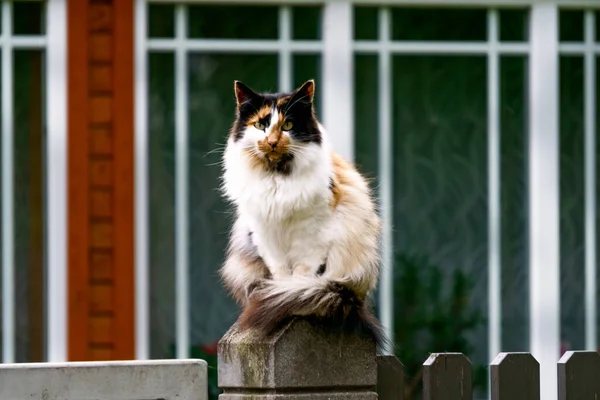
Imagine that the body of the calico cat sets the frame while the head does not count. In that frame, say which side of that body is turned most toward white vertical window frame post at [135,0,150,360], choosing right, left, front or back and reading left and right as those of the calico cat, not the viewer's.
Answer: back

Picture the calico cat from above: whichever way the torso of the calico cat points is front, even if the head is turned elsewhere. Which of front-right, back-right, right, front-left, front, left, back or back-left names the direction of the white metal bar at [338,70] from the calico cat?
back

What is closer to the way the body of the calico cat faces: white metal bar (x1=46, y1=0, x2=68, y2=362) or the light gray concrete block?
the light gray concrete block

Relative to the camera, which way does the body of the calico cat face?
toward the camera

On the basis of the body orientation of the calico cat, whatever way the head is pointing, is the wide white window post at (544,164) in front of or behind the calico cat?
behind

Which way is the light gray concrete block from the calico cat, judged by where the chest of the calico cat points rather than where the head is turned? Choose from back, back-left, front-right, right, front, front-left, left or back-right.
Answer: front-right

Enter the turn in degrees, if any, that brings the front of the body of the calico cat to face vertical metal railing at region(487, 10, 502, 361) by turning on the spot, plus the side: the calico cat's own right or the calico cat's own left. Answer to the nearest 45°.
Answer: approximately 180°

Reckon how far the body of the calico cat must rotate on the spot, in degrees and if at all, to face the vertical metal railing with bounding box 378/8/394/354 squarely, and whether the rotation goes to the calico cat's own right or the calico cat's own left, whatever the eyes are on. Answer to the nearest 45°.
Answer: approximately 180°

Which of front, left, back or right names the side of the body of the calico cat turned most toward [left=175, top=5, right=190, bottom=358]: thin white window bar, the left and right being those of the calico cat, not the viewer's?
back

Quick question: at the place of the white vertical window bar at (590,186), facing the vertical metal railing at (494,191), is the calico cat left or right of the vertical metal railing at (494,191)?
left

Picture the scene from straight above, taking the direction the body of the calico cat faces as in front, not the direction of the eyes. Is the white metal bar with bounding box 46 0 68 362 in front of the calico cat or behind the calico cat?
behind
